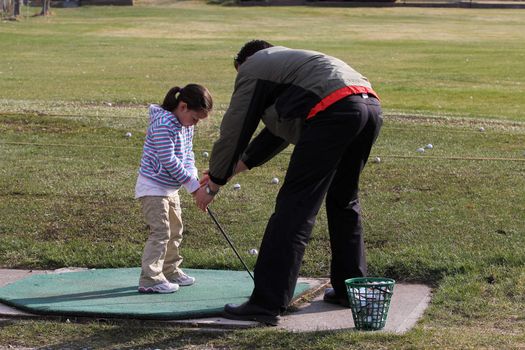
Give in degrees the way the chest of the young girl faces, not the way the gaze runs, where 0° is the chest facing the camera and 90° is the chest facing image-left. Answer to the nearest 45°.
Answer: approximately 270°

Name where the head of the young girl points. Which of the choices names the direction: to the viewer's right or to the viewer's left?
to the viewer's right
